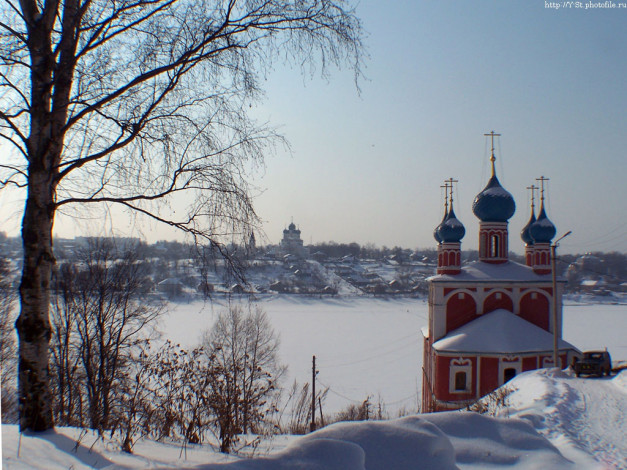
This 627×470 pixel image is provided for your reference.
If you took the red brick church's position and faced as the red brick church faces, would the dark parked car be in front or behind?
behind

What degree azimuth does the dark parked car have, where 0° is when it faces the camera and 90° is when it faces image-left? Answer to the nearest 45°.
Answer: approximately 45°

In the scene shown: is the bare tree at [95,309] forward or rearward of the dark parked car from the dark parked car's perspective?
forward
